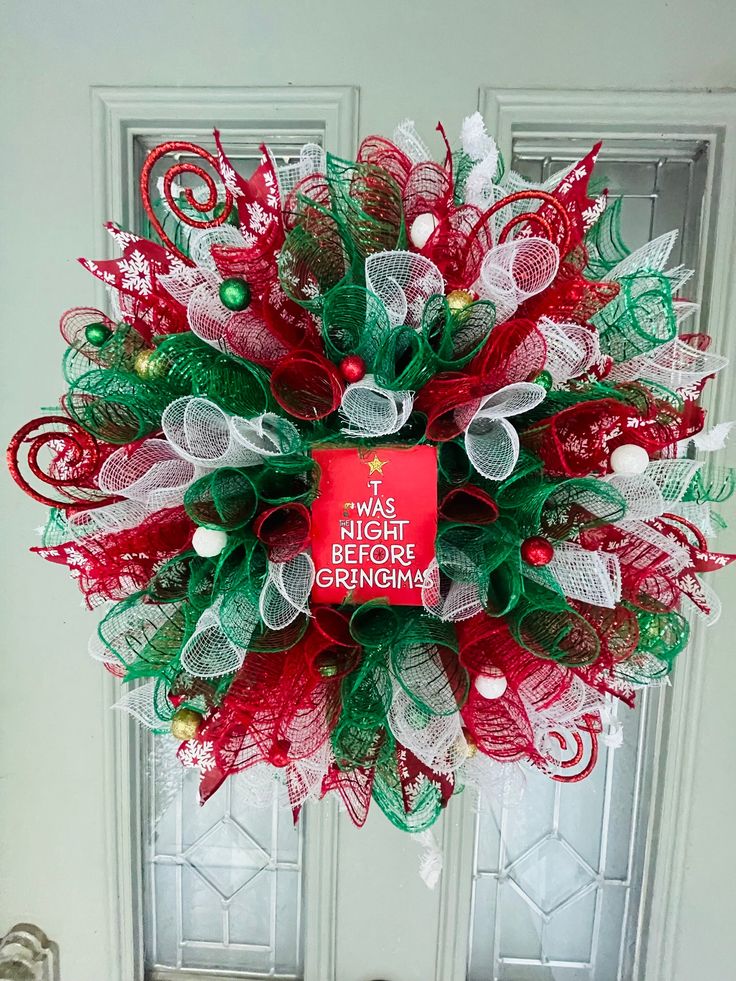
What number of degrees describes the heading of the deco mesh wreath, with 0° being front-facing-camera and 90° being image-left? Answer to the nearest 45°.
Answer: approximately 0°
